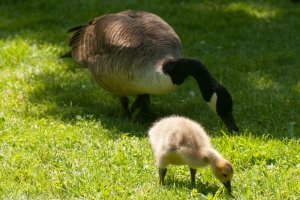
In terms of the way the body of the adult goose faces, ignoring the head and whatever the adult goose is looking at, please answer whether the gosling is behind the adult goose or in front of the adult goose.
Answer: in front

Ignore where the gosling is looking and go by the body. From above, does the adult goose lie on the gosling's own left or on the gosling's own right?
on the gosling's own left

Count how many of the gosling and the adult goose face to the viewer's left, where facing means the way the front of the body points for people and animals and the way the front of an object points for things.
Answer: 0

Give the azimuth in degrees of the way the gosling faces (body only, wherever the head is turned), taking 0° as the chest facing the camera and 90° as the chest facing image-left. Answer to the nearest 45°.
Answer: approximately 270°

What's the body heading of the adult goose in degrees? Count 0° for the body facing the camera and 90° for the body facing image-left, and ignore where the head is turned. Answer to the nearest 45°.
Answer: approximately 315°
